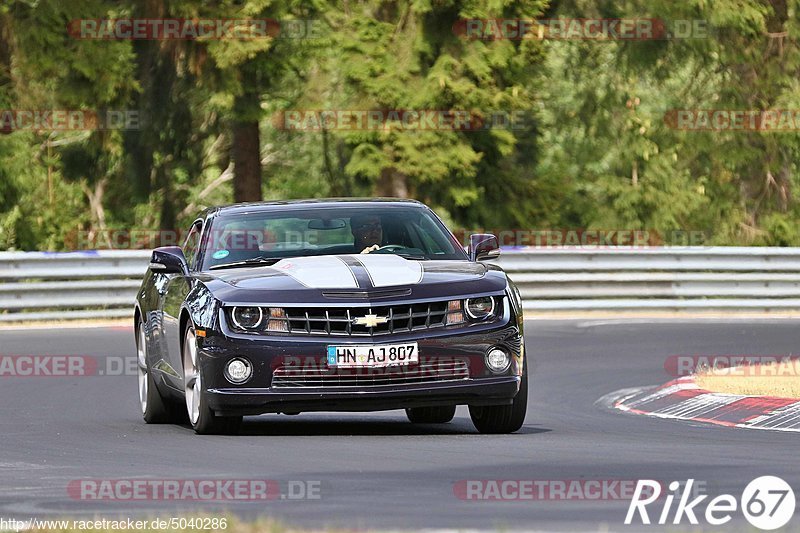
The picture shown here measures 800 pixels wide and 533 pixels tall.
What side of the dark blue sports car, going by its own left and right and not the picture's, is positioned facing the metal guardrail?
back

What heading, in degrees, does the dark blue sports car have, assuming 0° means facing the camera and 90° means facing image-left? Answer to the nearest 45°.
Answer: approximately 0°
